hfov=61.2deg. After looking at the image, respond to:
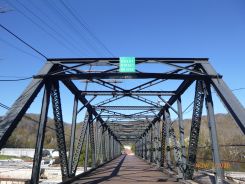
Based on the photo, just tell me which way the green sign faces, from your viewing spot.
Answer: facing the viewer
